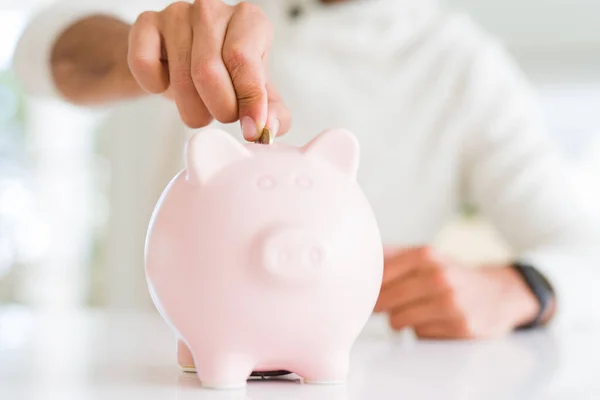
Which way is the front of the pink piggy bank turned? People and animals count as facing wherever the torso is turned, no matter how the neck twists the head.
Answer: toward the camera
